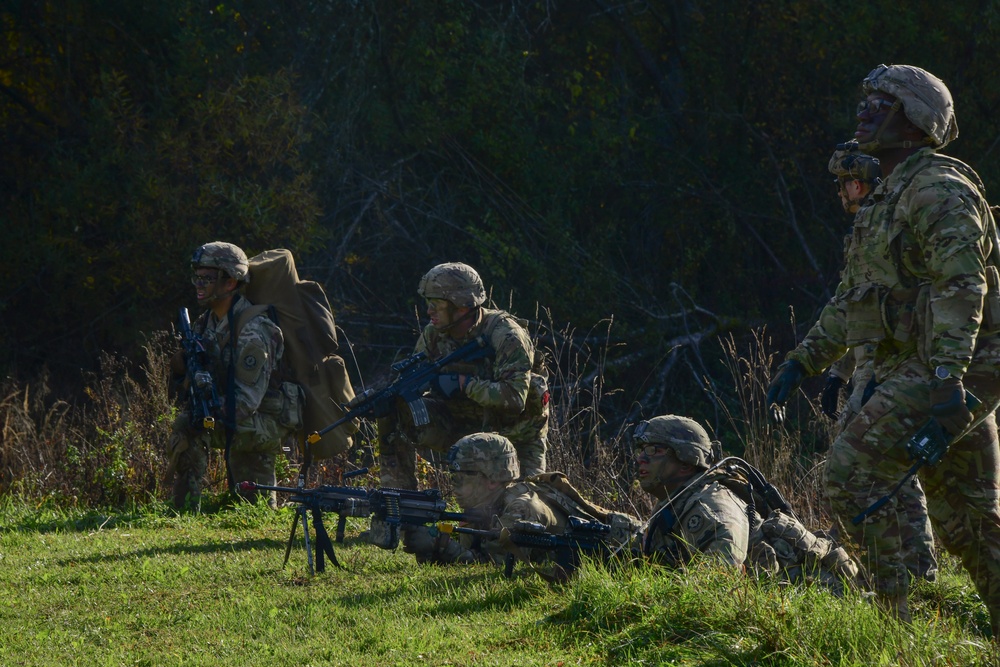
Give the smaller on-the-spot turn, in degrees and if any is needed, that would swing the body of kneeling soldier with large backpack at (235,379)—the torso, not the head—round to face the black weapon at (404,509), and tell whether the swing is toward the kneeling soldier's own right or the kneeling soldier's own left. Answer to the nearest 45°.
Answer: approximately 90° to the kneeling soldier's own left

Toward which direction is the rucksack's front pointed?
to the viewer's right

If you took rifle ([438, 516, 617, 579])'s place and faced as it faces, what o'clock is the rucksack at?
The rucksack is roughly at 2 o'clock from the rifle.

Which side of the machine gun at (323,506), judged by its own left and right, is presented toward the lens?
left

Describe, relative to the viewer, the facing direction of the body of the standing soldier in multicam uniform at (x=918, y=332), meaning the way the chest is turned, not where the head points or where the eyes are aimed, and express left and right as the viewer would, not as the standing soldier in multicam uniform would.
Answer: facing to the left of the viewer

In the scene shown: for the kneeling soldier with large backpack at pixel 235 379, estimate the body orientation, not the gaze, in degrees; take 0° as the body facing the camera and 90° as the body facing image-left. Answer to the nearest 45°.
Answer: approximately 90°

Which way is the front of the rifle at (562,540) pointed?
to the viewer's left
